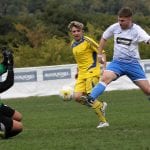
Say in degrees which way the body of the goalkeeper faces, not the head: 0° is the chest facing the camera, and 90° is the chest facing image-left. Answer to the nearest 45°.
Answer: approximately 270°

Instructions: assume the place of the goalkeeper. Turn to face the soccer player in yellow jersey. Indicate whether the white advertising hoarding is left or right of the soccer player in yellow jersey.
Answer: left

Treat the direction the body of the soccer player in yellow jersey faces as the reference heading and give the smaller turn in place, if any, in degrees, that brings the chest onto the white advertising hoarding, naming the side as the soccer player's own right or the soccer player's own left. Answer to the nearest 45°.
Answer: approximately 135° to the soccer player's own right

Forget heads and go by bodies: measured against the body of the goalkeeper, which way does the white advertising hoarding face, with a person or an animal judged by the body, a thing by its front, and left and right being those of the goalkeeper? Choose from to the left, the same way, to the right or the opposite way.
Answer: to the right

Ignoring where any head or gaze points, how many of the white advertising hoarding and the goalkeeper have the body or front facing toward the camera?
1

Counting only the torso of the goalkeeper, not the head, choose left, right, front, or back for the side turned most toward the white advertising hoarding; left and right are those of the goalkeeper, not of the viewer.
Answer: left

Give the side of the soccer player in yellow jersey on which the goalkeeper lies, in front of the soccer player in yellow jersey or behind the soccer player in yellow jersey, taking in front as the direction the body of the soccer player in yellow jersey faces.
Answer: in front

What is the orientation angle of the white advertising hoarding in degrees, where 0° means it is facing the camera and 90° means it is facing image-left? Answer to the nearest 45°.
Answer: approximately 0°

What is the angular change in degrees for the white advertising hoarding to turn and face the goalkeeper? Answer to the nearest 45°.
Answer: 0° — it already faces them

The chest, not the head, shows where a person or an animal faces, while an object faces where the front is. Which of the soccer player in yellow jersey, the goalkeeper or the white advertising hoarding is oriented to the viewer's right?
the goalkeeper

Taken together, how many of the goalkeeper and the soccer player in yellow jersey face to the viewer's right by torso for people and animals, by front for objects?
1

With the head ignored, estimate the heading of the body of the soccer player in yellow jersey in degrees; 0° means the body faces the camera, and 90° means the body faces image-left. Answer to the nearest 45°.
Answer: approximately 45°

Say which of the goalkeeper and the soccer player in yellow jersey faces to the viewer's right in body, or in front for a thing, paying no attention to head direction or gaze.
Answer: the goalkeeper

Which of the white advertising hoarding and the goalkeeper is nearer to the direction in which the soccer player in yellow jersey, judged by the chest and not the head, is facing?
the goalkeeper
